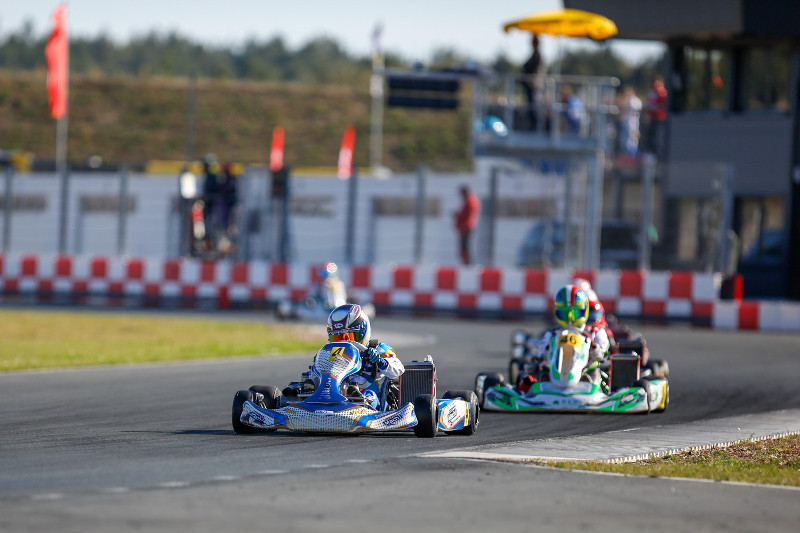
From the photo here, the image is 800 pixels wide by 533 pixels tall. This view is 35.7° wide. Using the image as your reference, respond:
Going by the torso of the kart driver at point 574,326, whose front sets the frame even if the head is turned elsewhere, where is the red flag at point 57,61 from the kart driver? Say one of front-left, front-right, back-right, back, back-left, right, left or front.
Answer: back-right

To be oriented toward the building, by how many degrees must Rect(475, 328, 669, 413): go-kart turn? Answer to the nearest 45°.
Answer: approximately 180°

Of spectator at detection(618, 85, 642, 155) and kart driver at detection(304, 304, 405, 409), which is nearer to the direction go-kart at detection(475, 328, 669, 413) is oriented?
the kart driver

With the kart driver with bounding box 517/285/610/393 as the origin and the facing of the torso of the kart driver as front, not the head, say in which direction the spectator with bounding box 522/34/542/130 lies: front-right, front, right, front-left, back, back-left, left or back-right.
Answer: back

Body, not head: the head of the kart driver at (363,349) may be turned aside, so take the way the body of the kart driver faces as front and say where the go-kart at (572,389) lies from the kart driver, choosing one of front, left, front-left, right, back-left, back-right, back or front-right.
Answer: back

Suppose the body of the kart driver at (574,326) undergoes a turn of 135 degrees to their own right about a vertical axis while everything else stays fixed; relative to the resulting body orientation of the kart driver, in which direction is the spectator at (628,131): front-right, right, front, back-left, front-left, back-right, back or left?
front-right

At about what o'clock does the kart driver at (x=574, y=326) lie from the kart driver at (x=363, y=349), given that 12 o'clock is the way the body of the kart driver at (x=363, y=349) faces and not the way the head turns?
the kart driver at (x=574, y=326) is roughly at 6 o'clock from the kart driver at (x=363, y=349).

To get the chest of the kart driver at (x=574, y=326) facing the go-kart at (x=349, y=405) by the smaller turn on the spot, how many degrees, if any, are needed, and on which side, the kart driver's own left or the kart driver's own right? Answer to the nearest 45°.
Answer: approximately 45° to the kart driver's own right

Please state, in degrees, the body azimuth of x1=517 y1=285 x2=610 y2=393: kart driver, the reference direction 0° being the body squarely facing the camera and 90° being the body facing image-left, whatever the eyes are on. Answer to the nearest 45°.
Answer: approximately 0°

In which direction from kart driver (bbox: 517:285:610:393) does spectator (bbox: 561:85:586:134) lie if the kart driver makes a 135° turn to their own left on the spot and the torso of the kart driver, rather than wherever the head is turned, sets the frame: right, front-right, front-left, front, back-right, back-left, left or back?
front-left

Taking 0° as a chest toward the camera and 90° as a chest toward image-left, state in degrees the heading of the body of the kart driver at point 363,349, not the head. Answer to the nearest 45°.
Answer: approximately 45°

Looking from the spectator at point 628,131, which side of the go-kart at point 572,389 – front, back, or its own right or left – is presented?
back

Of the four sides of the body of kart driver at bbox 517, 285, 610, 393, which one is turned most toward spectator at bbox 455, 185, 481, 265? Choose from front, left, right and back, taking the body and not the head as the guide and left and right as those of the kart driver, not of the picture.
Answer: back
